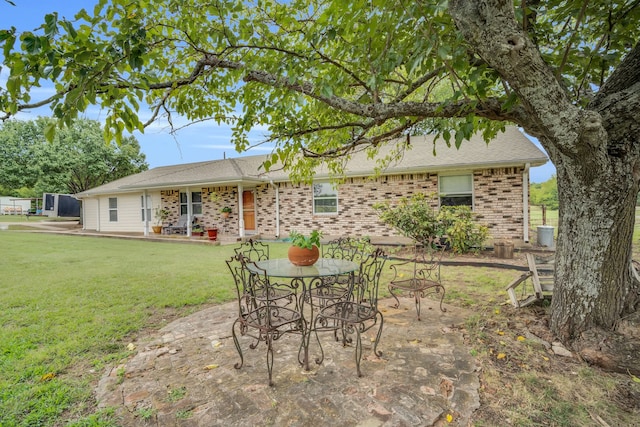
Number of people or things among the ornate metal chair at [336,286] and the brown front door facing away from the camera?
0

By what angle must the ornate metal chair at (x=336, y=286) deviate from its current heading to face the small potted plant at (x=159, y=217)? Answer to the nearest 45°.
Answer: approximately 90° to its right

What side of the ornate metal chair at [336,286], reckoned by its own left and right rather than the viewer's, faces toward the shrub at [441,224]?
back

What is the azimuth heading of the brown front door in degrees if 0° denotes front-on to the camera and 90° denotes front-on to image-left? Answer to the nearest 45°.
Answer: approximately 0°

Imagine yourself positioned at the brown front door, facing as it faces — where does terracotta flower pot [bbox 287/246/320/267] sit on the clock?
The terracotta flower pot is roughly at 12 o'clock from the brown front door.

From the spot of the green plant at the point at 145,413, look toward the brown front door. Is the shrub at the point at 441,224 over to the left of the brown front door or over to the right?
right

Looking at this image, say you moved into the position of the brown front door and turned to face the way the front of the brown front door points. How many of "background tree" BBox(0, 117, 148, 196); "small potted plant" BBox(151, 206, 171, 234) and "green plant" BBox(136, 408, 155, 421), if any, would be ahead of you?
1

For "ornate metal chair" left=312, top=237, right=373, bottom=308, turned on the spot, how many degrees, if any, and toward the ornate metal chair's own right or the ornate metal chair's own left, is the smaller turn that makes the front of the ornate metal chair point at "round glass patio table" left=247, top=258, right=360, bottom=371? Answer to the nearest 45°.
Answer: approximately 45° to the ornate metal chair's own left

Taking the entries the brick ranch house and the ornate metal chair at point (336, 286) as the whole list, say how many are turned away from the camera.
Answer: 0

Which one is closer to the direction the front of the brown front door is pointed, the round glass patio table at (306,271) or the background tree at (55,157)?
the round glass patio table
